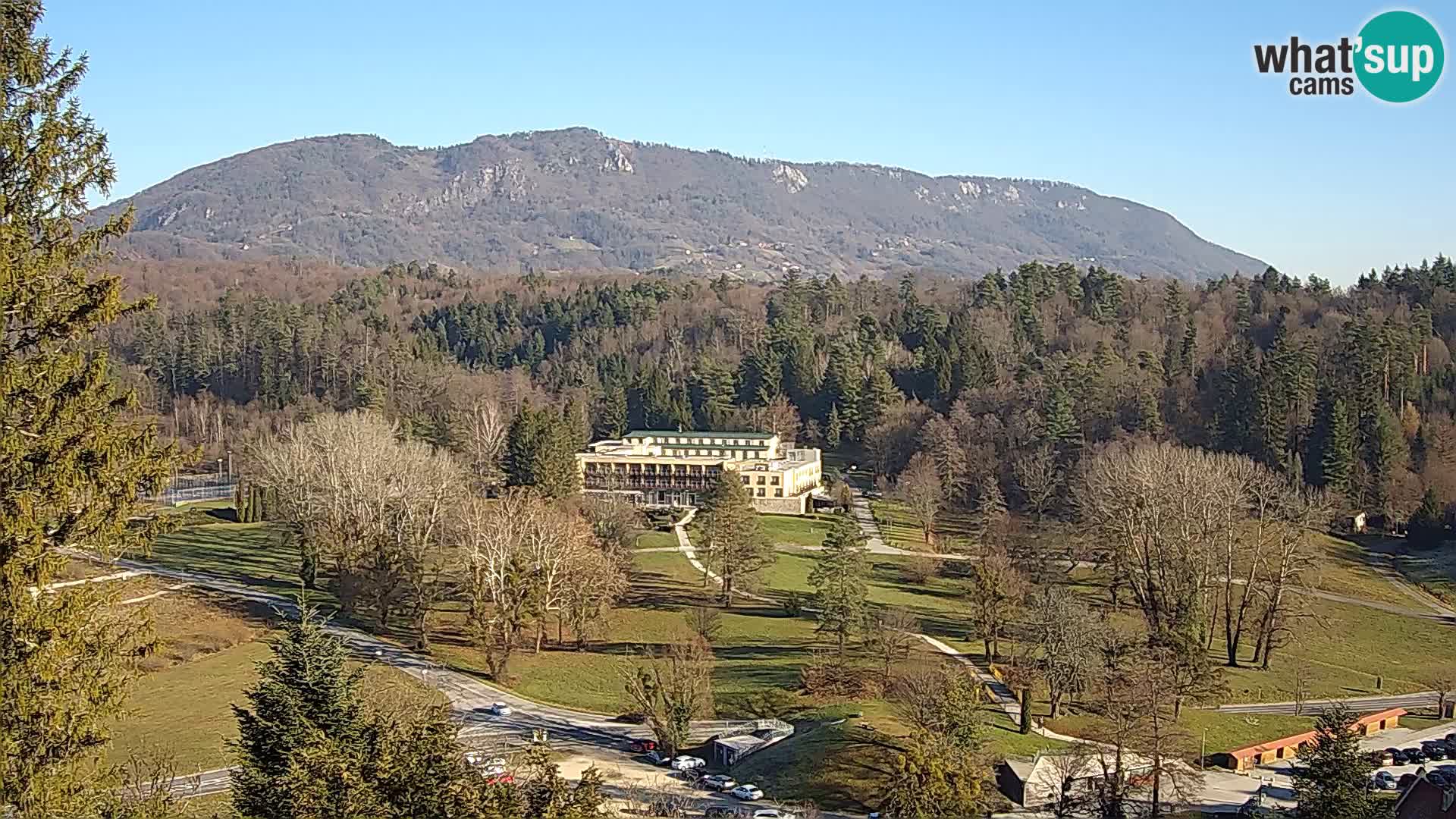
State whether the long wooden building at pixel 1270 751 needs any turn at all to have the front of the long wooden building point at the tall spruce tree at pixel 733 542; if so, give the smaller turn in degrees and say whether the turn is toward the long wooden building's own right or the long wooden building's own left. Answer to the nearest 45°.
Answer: approximately 180°

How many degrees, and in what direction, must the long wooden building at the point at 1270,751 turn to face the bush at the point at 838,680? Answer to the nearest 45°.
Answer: approximately 135° to its right

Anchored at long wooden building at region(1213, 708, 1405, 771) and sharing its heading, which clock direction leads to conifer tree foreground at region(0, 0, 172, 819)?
The conifer tree foreground is roughly at 2 o'clock from the long wooden building.

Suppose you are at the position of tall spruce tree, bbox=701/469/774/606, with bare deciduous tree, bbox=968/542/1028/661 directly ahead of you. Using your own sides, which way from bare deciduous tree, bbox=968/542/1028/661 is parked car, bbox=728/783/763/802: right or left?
right

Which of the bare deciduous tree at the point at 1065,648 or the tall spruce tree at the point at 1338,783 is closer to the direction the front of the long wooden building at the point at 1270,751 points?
the tall spruce tree

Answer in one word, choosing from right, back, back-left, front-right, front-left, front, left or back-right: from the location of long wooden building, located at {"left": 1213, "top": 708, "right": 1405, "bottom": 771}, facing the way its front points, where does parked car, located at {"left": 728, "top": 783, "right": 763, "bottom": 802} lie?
right
